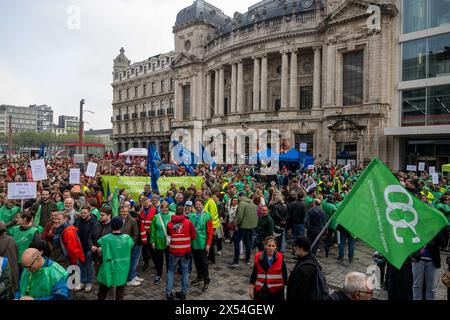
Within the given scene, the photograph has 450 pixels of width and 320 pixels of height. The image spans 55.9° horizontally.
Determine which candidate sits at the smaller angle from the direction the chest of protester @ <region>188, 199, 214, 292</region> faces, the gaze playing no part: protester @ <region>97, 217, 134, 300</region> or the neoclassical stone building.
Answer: the protester

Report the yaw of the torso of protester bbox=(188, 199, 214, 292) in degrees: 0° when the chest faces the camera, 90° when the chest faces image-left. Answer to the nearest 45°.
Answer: approximately 45°

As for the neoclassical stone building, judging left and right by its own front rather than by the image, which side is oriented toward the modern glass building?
left

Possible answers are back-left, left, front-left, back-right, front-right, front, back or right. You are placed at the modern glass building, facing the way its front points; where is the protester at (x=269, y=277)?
front-left
